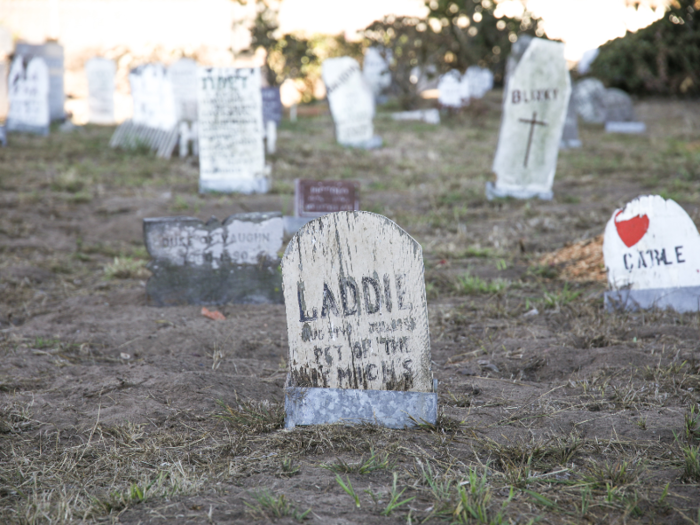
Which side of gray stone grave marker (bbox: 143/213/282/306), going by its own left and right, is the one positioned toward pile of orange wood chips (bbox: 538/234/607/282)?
left

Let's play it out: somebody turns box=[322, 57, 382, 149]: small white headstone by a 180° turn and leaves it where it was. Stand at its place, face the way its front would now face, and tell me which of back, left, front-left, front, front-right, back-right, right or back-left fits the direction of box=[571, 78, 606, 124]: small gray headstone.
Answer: front-right

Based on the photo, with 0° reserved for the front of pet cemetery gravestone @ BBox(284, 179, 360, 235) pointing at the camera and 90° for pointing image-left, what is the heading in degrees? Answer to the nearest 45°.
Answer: approximately 0°

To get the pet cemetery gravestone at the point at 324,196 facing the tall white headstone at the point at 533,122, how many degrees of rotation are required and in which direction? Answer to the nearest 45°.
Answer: approximately 135° to its left

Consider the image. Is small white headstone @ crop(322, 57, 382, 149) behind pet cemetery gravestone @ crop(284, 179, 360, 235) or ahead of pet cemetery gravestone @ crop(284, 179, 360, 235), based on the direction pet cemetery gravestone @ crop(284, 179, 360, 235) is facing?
behind

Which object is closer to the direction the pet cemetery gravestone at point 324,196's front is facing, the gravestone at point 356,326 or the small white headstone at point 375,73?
the gravestone

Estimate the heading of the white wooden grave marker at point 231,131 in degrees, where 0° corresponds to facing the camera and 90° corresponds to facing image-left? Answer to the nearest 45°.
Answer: approximately 0°

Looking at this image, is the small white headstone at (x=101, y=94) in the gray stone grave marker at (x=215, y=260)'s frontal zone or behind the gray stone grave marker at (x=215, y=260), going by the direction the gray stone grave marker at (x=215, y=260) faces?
behind

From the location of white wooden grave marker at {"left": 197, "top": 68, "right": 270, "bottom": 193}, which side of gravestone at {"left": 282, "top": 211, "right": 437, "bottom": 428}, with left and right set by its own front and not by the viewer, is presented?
back

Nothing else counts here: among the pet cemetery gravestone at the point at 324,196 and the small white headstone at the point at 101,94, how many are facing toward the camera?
2
